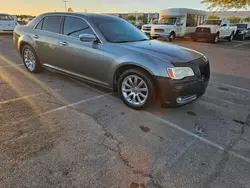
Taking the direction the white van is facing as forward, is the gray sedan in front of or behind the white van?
in front

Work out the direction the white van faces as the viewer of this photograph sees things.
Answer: facing the viewer and to the left of the viewer

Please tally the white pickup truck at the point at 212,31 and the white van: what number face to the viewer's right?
0

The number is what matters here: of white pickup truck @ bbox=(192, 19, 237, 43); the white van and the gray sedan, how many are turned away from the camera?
0

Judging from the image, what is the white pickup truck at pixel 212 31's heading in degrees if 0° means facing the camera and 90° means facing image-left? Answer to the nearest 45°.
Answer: approximately 45°

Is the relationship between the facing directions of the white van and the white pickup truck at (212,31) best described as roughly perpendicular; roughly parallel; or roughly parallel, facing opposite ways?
roughly parallel

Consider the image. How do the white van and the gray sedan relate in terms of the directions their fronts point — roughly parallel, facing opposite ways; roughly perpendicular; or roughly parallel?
roughly perpendicular

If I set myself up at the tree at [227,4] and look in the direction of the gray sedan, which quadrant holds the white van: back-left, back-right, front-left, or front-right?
front-right

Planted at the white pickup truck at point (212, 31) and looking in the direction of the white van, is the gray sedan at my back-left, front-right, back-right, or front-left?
front-left

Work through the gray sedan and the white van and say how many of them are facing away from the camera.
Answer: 0

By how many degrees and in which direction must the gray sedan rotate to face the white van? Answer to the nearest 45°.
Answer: approximately 135° to its left

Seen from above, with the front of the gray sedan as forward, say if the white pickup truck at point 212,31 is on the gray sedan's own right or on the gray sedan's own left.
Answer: on the gray sedan's own left

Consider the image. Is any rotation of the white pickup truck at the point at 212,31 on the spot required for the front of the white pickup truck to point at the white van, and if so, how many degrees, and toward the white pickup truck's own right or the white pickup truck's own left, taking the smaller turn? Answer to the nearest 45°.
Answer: approximately 45° to the white pickup truck's own right

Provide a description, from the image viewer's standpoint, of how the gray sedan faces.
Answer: facing the viewer and to the right of the viewer
